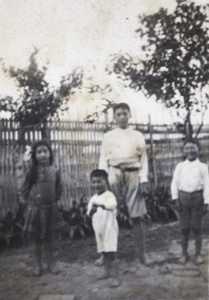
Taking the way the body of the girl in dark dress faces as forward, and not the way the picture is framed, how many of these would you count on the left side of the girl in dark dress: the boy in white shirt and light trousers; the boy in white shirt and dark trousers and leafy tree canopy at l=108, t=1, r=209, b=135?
3

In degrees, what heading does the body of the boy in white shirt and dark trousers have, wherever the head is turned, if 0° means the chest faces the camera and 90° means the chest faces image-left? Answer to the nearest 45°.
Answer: approximately 0°

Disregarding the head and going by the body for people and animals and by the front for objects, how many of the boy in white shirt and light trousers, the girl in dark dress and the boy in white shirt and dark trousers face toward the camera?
3

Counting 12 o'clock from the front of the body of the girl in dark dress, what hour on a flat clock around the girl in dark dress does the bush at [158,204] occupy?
The bush is roughly at 9 o'clock from the girl in dark dress.

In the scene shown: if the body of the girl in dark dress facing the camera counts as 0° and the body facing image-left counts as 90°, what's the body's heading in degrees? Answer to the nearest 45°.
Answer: approximately 0°
